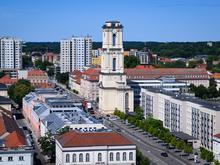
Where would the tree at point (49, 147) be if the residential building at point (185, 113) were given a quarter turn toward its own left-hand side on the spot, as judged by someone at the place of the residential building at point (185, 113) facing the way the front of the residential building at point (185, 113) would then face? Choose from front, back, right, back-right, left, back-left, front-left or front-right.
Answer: right

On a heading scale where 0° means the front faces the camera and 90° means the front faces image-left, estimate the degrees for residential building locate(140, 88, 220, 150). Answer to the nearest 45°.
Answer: approximately 45°

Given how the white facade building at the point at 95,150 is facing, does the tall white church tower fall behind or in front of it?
behind

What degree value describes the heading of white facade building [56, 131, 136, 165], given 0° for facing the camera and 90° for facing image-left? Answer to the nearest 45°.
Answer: approximately 0°

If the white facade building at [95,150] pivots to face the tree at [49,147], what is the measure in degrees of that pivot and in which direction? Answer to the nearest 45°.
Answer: approximately 135° to its right

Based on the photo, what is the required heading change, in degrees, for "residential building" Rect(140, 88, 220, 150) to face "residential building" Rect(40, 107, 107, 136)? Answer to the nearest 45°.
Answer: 0° — it already faces it

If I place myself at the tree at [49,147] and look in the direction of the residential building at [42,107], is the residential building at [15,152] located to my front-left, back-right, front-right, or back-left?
back-left

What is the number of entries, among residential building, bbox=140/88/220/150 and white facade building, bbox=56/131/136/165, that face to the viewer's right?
0

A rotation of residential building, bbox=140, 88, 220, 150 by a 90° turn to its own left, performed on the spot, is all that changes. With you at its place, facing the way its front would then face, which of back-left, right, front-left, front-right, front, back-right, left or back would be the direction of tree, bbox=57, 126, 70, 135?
right

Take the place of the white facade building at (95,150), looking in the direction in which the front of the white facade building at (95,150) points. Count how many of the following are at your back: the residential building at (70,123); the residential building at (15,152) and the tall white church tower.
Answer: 2

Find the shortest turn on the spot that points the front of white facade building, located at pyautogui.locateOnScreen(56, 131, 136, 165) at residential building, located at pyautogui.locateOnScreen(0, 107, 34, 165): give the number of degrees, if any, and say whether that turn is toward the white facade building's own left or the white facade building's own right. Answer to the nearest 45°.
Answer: approximately 45° to the white facade building's own right

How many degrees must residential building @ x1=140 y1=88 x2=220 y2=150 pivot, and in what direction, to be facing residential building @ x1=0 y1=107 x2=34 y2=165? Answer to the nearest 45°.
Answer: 0° — it already faces it

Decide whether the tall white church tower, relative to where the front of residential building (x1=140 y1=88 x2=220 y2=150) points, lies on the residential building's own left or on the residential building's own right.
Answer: on the residential building's own right

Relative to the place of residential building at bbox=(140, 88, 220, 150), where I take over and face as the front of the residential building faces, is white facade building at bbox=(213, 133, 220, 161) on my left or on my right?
on my left

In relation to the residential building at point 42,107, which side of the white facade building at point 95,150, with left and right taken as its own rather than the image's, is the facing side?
back
